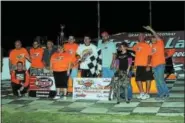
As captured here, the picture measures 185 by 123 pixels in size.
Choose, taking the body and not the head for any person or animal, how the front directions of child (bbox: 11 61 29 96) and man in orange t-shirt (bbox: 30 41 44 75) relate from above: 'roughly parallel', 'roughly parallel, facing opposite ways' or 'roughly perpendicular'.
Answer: roughly parallel

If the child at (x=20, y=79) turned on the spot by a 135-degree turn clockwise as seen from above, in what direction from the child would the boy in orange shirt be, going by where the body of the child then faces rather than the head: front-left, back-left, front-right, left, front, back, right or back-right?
back

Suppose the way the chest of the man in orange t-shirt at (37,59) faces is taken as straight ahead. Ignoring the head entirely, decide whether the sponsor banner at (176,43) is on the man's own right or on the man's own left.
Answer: on the man's own left

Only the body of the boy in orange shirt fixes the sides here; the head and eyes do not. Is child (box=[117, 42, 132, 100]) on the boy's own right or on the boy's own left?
on the boy's own left

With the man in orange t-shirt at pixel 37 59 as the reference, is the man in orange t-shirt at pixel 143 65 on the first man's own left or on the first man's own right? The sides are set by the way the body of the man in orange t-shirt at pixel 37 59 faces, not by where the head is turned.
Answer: on the first man's own left

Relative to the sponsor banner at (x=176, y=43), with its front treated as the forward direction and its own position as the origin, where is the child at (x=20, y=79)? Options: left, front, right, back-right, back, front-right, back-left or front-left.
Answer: front-right

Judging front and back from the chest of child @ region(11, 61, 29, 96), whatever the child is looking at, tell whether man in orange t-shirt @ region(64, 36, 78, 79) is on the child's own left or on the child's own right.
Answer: on the child's own left

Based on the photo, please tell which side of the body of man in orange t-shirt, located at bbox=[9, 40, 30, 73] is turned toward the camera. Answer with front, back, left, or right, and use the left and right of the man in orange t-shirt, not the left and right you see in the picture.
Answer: front

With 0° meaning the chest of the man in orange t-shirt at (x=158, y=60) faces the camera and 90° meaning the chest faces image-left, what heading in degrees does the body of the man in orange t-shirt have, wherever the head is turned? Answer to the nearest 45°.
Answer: approximately 45°

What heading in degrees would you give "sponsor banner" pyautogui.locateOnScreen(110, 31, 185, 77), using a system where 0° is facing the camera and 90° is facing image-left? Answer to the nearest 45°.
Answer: approximately 0°

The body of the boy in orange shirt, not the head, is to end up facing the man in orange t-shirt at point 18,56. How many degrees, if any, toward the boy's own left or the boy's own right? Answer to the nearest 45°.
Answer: approximately 135° to the boy's own right

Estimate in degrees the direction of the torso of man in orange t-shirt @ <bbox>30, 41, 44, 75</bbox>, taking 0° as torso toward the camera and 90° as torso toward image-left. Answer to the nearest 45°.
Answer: approximately 0°
